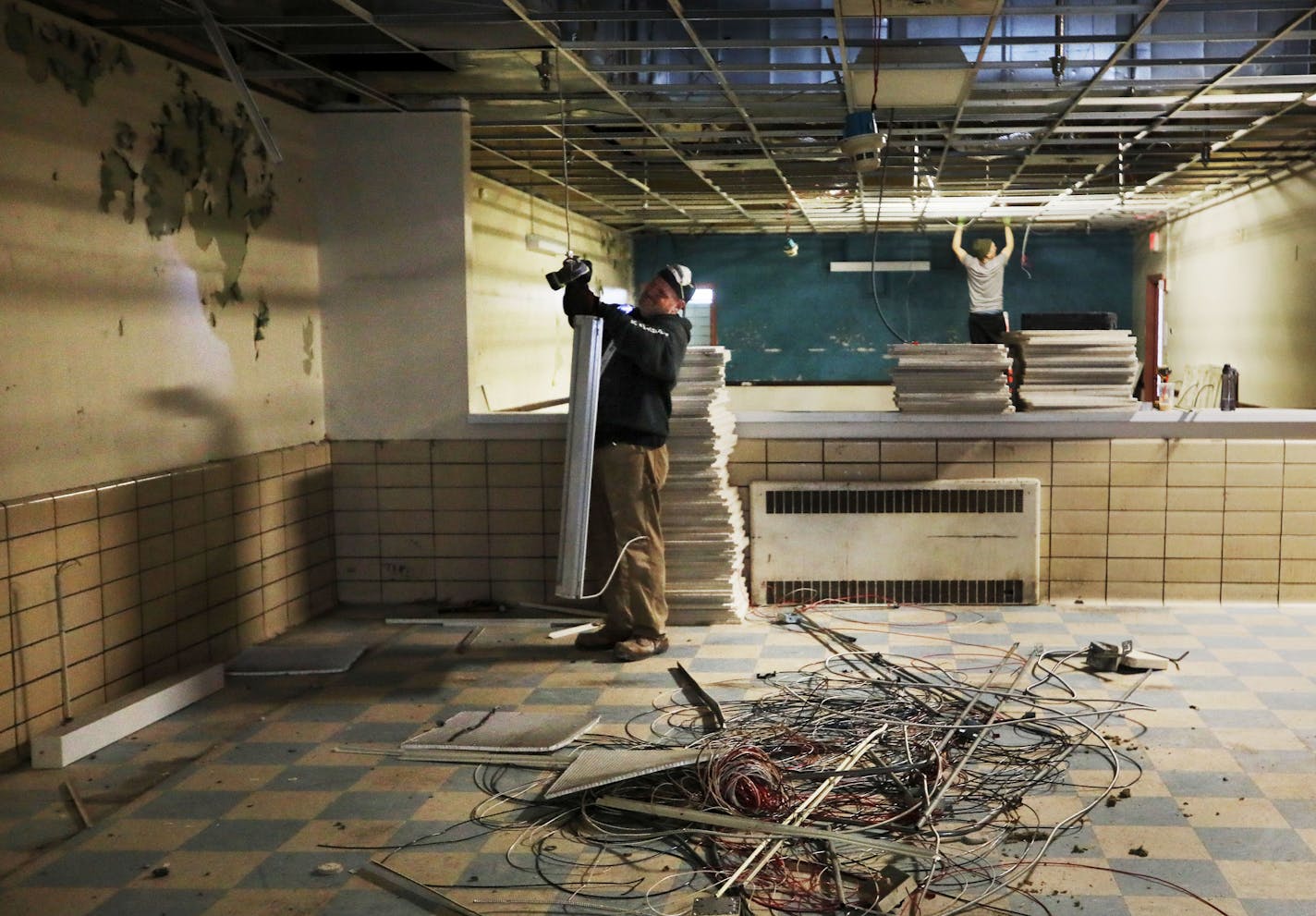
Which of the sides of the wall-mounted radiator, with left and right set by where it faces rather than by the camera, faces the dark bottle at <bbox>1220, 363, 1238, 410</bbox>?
left

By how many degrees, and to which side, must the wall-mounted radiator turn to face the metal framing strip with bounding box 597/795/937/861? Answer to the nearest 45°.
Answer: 0° — it already faces it

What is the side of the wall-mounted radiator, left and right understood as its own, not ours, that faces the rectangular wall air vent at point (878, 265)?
back

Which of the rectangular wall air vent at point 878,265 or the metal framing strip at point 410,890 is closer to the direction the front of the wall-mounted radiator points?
the metal framing strip

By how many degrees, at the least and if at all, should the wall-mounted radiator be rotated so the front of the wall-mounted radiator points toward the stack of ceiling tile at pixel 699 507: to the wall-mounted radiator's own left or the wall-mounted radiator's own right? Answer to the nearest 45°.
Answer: approximately 45° to the wall-mounted radiator's own right

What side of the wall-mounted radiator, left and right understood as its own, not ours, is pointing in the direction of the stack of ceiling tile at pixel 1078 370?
left

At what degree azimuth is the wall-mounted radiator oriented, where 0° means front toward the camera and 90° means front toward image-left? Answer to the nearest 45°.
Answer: approximately 0°
